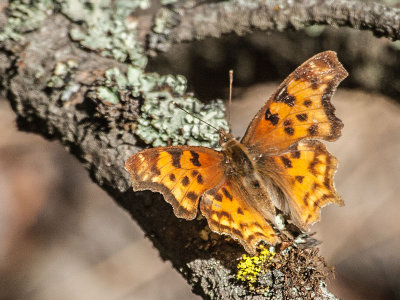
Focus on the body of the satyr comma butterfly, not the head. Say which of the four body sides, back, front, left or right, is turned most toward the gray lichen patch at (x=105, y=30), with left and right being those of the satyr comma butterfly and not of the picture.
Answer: front

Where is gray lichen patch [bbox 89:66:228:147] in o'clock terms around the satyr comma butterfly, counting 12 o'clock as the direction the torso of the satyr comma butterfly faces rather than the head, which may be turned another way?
The gray lichen patch is roughly at 11 o'clock from the satyr comma butterfly.

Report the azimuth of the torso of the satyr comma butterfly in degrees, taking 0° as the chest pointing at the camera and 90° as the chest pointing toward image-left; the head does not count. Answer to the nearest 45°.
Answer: approximately 135°

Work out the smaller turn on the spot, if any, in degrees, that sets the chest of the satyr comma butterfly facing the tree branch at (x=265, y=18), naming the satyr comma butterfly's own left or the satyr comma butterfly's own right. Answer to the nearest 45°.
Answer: approximately 45° to the satyr comma butterfly's own right

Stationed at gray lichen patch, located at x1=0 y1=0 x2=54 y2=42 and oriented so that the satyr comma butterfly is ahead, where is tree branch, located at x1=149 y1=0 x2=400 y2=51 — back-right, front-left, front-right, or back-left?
front-left
